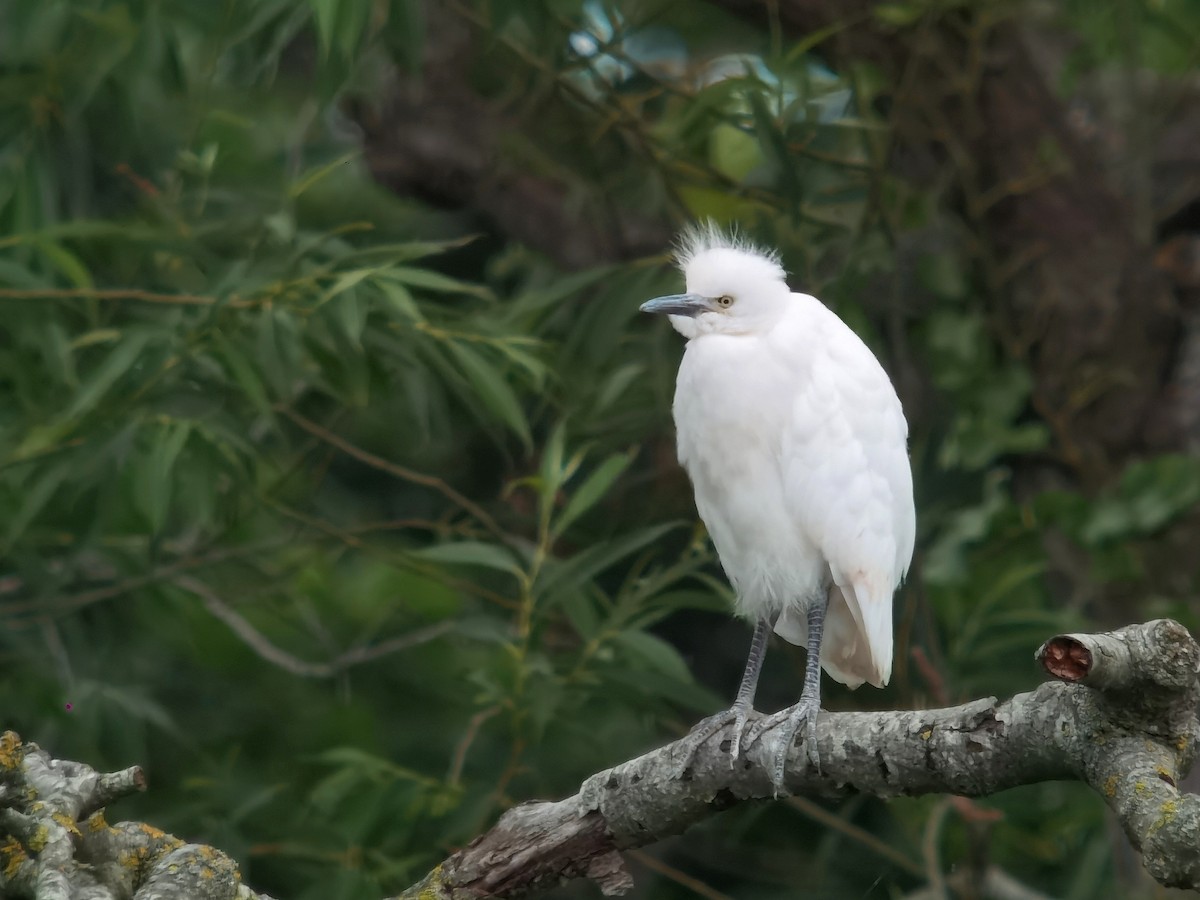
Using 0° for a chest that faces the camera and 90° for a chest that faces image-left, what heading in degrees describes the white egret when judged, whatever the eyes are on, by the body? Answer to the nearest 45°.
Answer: approximately 45°
